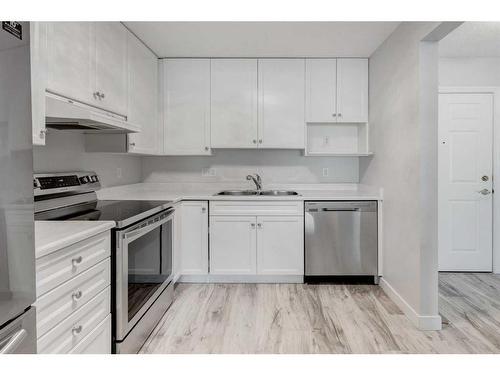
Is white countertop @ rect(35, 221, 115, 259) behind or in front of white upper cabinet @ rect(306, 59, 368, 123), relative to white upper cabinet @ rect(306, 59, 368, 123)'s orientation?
in front

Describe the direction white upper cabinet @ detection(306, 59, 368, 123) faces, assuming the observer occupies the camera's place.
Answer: facing the viewer

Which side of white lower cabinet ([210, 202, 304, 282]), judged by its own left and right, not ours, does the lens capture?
front

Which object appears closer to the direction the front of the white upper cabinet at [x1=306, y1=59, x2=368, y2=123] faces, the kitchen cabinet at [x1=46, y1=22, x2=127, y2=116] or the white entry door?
the kitchen cabinet

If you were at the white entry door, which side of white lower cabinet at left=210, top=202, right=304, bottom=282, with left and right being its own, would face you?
left

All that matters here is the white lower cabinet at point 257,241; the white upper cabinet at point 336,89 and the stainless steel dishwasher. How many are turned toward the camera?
3

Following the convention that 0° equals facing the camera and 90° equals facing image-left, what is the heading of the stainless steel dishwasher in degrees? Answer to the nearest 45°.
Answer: approximately 0°

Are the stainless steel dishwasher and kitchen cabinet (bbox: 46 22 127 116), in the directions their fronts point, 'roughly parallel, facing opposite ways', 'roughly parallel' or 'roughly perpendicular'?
roughly perpendicular

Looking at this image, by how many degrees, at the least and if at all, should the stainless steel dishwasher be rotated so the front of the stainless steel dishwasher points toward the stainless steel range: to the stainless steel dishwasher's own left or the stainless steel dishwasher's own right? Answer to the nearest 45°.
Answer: approximately 45° to the stainless steel dishwasher's own right

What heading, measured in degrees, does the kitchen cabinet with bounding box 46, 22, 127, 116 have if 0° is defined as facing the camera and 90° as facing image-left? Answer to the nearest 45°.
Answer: approximately 315°

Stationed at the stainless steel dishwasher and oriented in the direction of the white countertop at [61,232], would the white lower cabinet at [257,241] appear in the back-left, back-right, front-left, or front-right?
front-right

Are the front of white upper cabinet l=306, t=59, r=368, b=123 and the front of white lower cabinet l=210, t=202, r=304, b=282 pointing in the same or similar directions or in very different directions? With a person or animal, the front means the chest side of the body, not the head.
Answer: same or similar directions
